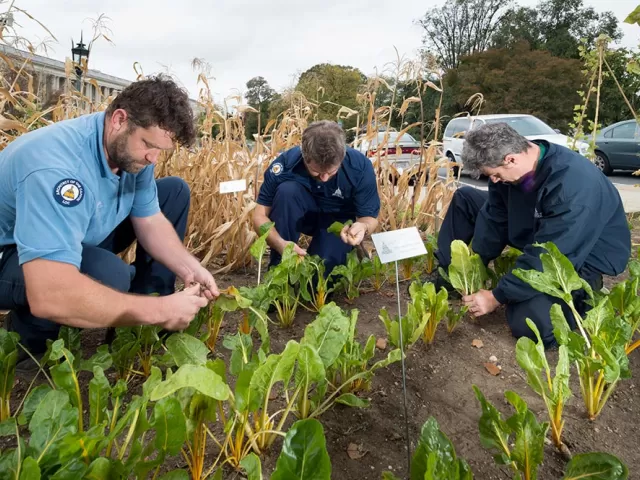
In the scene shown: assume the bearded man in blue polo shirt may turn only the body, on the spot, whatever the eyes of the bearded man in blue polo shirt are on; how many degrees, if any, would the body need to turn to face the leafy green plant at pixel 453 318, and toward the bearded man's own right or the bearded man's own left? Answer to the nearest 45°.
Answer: approximately 45° to the bearded man's own left

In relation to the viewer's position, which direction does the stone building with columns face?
facing the viewer and to the right of the viewer

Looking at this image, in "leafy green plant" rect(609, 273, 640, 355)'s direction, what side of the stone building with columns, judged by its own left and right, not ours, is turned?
front

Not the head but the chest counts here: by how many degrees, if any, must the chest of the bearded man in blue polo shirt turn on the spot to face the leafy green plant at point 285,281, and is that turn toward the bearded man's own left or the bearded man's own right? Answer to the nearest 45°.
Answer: approximately 45° to the bearded man's own left

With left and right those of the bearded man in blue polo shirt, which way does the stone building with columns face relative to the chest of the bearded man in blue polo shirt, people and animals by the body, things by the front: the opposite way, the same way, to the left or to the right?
the same way

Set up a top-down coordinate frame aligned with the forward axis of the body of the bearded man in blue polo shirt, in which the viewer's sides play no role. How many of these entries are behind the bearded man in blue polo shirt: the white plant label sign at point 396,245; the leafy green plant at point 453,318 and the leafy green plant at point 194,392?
0

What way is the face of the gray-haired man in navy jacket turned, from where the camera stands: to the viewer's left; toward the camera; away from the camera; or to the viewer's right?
to the viewer's left

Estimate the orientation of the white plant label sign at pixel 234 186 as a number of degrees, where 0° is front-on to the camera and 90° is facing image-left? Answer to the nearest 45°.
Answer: approximately 0°

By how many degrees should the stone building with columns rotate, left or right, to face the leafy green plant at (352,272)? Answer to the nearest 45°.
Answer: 0° — it already faces it

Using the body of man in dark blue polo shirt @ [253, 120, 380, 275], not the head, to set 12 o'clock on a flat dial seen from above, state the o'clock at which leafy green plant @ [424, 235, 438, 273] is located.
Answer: The leafy green plant is roughly at 9 o'clock from the man in dark blue polo shirt.

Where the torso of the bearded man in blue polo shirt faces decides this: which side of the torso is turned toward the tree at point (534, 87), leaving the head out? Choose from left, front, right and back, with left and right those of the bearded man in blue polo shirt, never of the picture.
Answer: left

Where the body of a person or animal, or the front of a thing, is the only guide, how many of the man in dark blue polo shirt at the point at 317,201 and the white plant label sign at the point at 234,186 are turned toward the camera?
2

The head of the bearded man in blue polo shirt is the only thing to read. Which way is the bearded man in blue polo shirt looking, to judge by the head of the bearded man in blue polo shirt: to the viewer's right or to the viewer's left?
to the viewer's right

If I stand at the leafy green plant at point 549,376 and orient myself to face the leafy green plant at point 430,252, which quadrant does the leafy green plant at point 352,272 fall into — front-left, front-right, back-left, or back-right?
front-left

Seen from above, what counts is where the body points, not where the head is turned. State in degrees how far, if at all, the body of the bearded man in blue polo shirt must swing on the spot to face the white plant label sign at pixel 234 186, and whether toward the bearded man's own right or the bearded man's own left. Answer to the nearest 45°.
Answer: approximately 90° to the bearded man's own left

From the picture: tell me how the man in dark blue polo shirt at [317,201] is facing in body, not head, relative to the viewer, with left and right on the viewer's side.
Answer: facing the viewer

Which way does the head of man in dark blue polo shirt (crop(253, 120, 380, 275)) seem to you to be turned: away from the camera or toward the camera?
toward the camera
